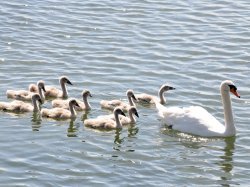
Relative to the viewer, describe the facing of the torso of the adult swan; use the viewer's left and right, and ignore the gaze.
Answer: facing to the right of the viewer

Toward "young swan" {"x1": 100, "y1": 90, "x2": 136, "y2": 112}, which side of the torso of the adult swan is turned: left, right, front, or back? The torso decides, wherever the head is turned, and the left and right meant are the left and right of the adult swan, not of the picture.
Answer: back

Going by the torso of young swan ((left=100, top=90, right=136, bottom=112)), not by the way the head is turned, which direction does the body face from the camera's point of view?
to the viewer's right
